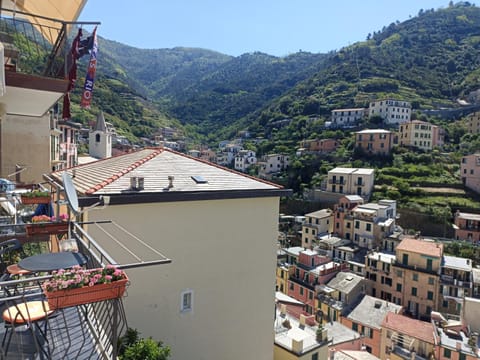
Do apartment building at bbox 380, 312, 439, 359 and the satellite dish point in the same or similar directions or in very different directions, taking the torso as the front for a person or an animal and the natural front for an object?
very different directions

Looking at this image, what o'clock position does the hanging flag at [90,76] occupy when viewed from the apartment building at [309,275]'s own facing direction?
The hanging flag is roughly at 11 o'clock from the apartment building.

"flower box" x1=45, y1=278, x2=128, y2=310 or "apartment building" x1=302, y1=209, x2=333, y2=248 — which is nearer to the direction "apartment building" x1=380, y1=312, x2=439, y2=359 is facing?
the flower box

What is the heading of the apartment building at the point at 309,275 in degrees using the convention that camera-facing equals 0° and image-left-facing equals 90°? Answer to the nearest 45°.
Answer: approximately 45°

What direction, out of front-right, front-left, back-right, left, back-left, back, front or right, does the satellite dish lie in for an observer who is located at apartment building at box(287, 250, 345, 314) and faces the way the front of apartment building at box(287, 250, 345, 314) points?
front-left

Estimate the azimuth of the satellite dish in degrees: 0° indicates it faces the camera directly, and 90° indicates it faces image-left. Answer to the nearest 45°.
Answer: approximately 270°

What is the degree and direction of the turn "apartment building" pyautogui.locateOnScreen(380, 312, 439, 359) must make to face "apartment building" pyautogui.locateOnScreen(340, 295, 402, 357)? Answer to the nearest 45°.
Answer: approximately 90° to its right

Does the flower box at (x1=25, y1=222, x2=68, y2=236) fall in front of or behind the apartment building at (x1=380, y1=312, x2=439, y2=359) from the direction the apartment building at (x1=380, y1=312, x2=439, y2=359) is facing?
in front

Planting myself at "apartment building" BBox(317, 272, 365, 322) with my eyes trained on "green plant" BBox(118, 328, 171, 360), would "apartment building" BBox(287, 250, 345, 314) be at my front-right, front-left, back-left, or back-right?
back-right
